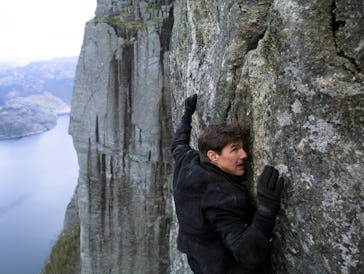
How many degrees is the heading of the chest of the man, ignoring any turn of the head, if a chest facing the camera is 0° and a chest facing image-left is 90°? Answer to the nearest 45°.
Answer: approximately 225°

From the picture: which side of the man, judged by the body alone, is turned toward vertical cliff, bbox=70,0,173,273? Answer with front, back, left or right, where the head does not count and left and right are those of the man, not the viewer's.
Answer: left
